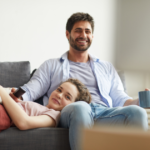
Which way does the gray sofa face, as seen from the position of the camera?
facing the viewer

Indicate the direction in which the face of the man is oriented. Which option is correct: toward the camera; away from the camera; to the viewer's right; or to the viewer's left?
toward the camera
